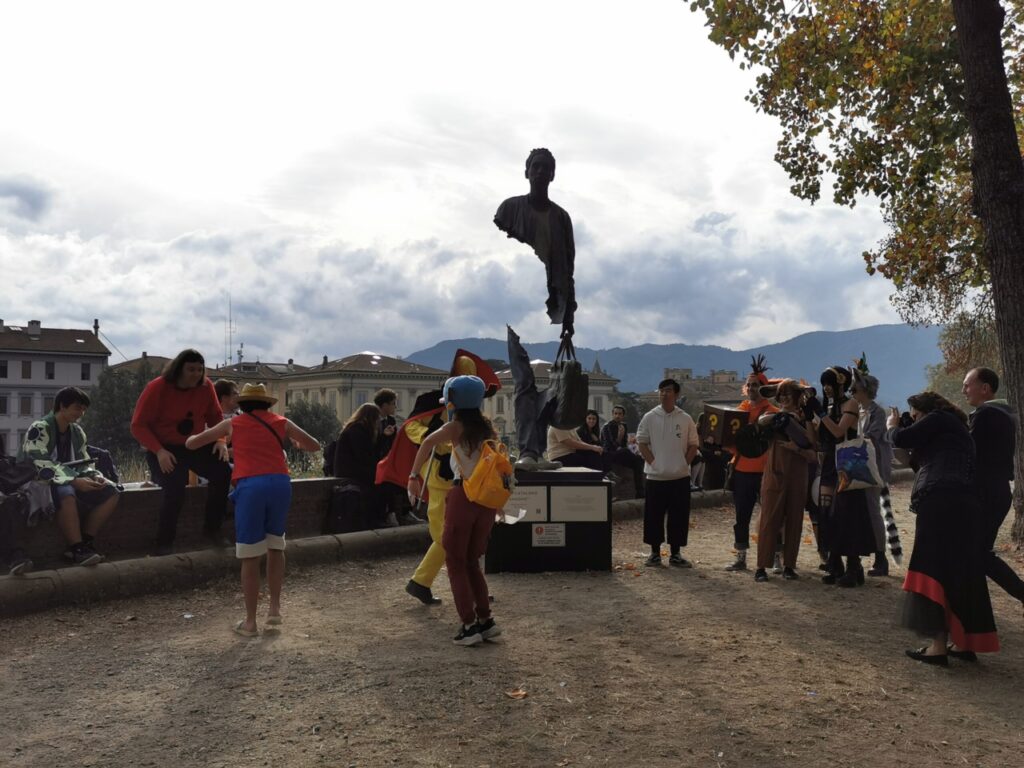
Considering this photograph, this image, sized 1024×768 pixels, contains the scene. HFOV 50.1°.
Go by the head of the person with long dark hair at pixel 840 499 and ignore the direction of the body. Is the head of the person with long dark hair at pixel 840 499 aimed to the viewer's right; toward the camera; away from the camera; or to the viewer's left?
to the viewer's left

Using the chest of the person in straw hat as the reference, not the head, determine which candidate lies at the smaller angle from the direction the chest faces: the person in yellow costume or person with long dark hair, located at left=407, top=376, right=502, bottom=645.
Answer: the person in yellow costume

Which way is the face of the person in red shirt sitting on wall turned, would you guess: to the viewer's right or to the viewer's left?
to the viewer's right

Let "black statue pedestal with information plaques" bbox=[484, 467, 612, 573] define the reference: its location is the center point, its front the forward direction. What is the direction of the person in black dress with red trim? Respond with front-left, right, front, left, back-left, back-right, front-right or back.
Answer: front-left

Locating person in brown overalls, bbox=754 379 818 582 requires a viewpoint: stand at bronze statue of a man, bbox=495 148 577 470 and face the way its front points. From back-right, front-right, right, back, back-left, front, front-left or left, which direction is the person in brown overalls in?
front-left

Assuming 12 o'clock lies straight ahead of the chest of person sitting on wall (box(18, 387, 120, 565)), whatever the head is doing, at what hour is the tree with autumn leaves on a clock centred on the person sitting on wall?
The tree with autumn leaves is roughly at 10 o'clock from the person sitting on wall.

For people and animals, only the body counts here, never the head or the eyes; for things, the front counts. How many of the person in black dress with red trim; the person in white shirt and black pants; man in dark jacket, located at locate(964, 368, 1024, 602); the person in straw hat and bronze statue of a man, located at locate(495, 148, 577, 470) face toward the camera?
2

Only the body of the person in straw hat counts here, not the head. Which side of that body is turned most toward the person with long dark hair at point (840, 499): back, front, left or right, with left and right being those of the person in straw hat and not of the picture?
right

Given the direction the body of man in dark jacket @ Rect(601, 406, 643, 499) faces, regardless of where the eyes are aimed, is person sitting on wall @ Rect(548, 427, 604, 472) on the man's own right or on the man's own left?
on the man's own right

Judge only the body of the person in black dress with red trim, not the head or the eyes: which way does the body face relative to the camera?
to the viewer's left

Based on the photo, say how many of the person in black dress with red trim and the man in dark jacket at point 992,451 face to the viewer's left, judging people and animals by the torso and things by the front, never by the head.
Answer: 2

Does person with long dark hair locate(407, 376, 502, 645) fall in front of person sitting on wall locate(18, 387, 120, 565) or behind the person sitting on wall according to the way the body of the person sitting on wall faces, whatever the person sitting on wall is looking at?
in front

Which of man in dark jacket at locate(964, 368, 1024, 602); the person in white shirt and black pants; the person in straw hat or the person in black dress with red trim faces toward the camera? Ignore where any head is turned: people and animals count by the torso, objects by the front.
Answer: the person in white shirt and black pants

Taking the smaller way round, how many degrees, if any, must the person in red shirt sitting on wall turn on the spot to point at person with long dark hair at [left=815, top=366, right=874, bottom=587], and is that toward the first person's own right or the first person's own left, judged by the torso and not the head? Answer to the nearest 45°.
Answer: approximately 45° to the first person's own left
